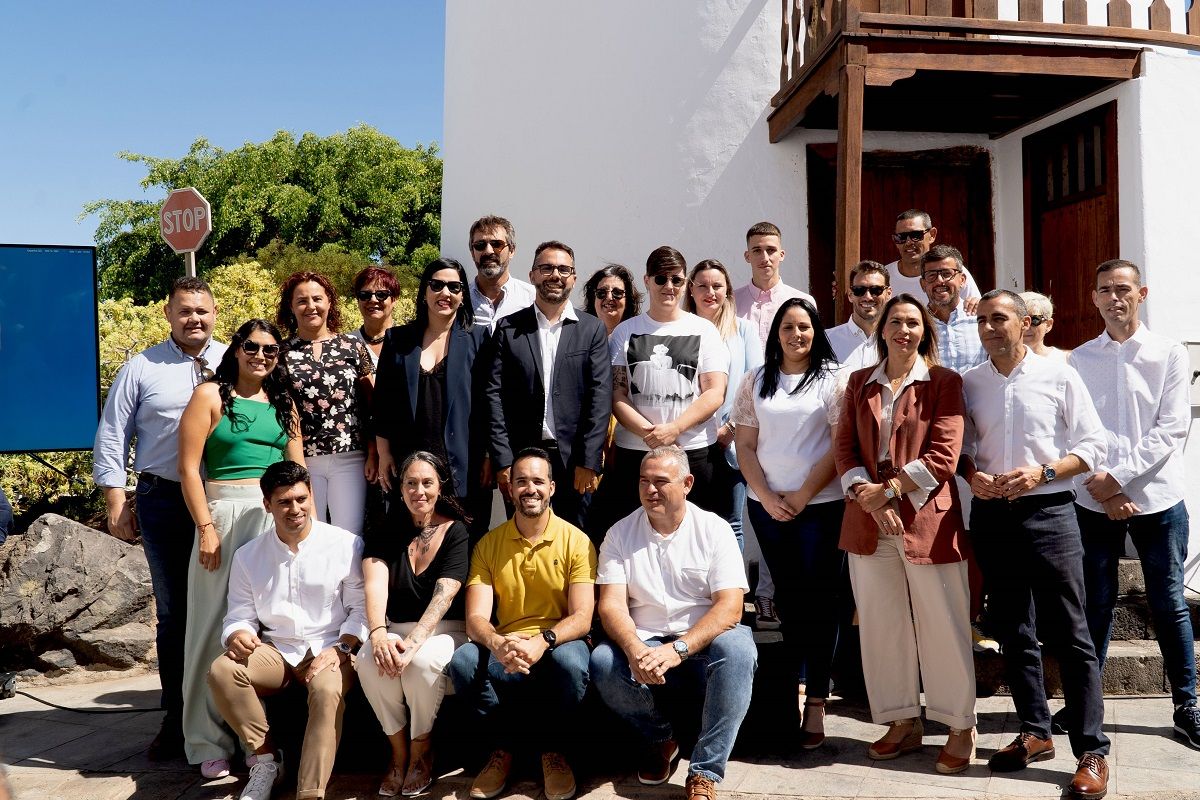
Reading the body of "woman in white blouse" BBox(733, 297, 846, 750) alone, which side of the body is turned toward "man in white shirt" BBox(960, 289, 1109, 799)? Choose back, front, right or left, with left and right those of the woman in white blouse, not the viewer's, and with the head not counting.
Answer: left

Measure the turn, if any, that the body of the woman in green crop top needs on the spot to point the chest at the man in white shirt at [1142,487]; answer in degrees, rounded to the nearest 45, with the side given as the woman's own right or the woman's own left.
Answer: approximately 45° to the woman's own left

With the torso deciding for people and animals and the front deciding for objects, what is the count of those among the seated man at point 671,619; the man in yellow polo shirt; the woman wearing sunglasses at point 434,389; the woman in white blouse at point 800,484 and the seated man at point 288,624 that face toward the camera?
5

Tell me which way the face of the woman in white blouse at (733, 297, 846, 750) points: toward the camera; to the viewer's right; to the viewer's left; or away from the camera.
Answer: toward the camera

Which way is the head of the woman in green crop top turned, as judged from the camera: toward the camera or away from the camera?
toward the camera

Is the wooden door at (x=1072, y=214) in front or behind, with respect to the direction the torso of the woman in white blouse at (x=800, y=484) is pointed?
behind

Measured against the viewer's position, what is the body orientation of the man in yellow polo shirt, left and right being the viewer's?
facing the viewer

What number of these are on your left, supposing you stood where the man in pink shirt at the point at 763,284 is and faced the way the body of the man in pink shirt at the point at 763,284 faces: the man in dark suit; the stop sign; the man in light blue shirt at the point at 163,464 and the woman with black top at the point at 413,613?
0

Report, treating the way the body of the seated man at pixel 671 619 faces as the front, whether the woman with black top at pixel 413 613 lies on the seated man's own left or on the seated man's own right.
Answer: on the seated man's own right

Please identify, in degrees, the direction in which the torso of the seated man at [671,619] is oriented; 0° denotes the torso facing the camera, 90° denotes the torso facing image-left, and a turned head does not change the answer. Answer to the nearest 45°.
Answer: approximately 0°

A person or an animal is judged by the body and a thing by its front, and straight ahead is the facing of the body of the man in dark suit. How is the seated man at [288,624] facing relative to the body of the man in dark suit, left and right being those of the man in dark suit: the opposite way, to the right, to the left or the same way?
the same way

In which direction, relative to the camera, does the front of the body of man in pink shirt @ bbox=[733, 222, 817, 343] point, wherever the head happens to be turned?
toward the camera

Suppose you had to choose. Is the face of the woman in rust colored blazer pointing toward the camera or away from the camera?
toward the camera

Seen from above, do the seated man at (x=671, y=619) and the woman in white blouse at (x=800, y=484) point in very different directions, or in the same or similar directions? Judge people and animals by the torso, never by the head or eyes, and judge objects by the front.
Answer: same or similar directions

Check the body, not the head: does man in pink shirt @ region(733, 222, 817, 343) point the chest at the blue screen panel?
no

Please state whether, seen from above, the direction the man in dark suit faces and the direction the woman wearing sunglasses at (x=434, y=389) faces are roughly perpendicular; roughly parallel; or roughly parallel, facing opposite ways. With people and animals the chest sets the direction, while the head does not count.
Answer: roughly parallel

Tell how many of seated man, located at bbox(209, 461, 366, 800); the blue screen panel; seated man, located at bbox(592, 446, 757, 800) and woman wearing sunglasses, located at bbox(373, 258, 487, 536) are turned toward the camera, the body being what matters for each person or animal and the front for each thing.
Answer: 4

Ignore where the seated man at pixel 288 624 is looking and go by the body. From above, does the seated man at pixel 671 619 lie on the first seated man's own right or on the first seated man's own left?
on the first seated man's own left

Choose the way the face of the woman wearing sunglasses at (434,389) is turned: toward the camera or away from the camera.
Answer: toward the camera

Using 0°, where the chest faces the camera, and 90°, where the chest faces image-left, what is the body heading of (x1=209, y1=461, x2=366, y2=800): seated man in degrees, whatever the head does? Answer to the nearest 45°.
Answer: approximately 0°
